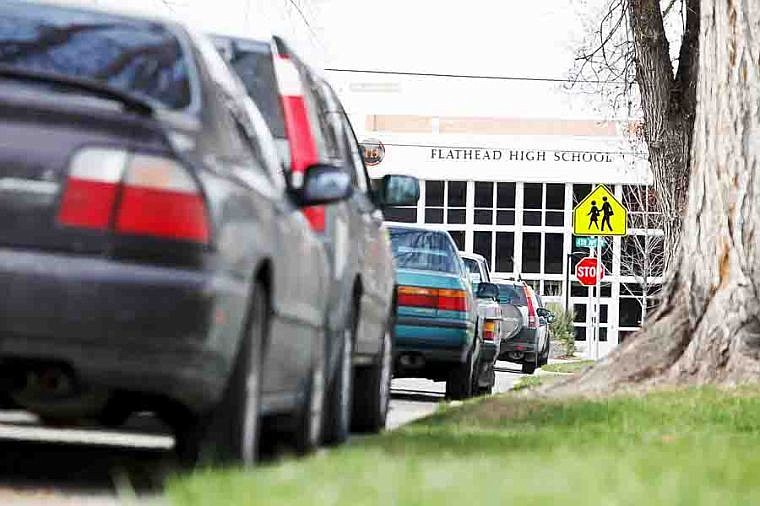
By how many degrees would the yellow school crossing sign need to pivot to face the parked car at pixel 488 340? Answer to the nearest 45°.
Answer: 0° — it already faces it

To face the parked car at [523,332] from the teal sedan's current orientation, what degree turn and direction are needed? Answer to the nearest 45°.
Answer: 0° — it already faces it

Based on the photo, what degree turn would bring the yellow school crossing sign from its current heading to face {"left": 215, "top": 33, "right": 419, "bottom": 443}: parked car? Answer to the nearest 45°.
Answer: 0° — it already faces it

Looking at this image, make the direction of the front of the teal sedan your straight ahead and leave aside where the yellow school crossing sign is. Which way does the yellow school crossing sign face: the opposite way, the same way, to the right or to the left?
the opposite way

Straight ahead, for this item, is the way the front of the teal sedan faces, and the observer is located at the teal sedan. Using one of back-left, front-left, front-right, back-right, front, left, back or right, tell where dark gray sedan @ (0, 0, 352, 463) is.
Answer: back

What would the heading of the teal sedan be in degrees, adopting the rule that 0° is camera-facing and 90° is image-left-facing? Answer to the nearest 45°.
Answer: approximately 180°

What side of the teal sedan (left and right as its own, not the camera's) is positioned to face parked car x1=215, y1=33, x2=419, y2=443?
back

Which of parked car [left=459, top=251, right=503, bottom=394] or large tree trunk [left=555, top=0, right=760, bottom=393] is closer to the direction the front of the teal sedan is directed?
the parked car

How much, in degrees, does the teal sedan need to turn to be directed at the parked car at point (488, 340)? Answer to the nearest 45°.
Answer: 0° — it already faces it

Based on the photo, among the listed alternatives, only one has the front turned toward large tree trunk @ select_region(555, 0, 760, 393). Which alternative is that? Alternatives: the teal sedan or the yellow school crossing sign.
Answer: the yellow school crossing sign

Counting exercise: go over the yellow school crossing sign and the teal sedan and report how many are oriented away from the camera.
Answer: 1
